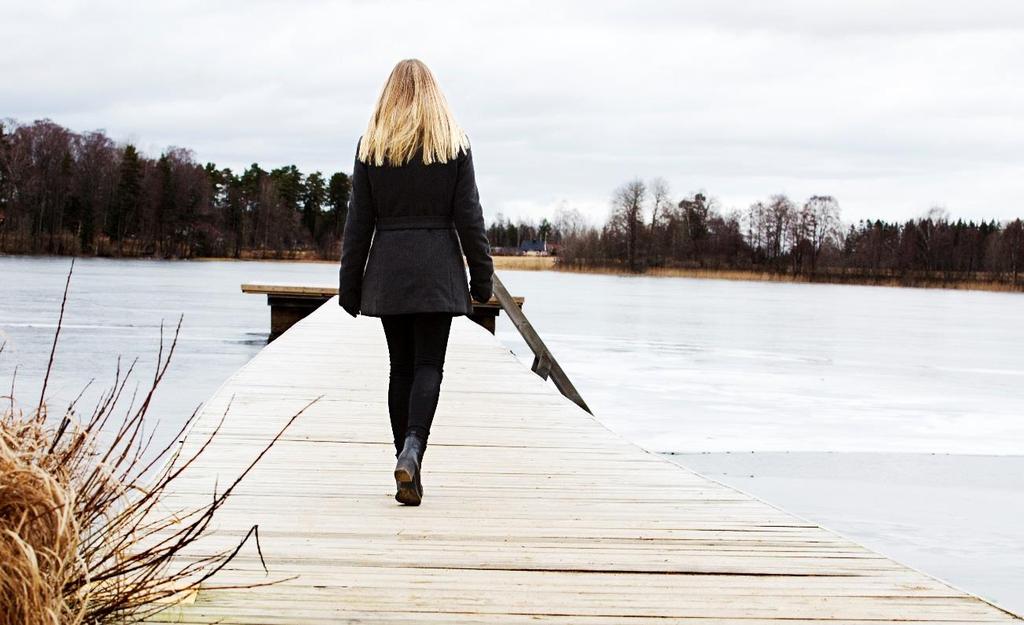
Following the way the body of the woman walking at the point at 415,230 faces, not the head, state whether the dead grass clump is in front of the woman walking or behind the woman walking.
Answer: behind

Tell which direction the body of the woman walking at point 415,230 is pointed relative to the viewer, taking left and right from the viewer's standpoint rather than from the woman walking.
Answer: facing away from the viewer
